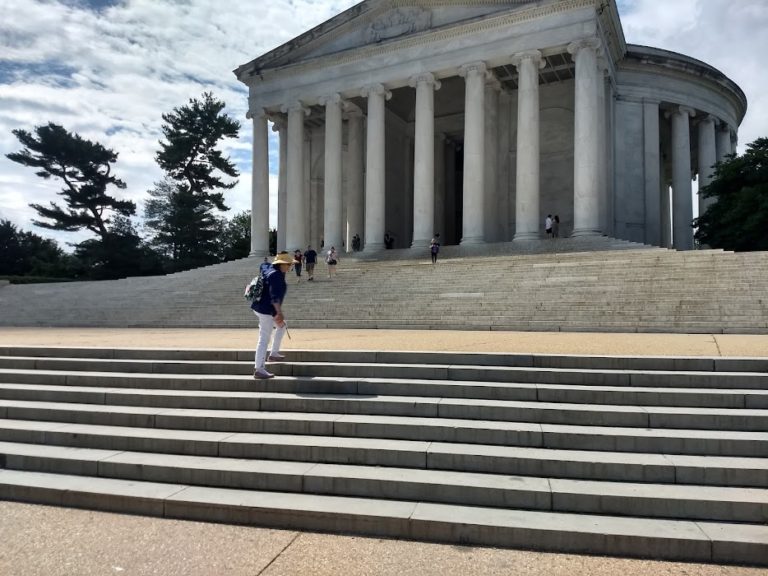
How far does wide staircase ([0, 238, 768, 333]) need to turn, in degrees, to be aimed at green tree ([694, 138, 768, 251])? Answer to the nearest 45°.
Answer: approximately 135° to its left

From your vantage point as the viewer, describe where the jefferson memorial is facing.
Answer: facing the viewer and to the left of the viewer

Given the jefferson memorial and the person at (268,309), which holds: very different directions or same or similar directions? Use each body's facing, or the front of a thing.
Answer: very different directions

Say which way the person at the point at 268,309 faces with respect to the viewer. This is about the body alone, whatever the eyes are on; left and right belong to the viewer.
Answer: facing to the right of the viewer

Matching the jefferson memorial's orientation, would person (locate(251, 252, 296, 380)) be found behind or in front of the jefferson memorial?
in front

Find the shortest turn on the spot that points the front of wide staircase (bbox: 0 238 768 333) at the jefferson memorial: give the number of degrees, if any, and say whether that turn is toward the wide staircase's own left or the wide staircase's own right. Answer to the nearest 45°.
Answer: approximately 180°

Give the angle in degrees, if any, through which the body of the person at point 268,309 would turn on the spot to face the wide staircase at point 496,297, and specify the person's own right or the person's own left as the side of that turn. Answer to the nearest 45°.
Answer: approximately 45° to the person's own left

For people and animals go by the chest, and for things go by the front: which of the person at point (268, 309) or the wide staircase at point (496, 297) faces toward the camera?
the wide staircase

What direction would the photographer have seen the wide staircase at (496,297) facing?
facing the viewer
